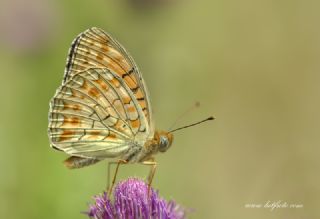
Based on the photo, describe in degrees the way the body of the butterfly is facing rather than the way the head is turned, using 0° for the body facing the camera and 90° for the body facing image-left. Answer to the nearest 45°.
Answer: approximately 270°
